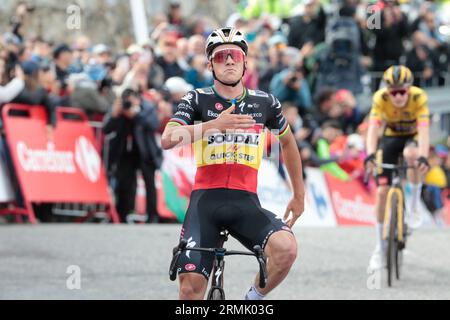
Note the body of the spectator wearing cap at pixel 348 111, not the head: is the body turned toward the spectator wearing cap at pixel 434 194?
no

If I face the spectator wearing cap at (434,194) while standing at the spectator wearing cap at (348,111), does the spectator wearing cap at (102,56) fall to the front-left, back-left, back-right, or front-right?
back-right

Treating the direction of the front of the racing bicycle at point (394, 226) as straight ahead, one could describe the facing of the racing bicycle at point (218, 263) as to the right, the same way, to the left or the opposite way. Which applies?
the same way

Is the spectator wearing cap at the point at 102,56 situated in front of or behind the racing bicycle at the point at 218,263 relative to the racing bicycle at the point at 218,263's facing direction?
behind

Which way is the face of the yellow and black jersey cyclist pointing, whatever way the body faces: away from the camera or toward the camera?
toward the camera

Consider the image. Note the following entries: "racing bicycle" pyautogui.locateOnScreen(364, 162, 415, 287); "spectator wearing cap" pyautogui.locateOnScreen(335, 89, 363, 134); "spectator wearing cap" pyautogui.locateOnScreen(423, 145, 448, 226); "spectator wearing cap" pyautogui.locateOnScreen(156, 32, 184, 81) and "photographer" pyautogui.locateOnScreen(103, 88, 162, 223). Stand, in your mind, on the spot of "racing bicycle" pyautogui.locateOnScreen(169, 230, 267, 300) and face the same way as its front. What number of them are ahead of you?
0

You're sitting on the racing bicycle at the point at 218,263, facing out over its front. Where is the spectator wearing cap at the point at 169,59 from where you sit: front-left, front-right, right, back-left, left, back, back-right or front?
back

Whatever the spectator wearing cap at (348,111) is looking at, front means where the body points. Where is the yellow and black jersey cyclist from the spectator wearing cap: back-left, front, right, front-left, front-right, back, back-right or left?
front-left

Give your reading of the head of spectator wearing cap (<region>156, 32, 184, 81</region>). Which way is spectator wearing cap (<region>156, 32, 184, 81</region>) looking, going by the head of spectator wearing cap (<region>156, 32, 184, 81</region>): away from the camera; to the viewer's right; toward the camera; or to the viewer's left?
toward the camera

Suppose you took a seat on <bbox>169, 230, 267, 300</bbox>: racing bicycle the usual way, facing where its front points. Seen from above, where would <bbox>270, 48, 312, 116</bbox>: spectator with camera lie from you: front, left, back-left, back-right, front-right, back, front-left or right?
back

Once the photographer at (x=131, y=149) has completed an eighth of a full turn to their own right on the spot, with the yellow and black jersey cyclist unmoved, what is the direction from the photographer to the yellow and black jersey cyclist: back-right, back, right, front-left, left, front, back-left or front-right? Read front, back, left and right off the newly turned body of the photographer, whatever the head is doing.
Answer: left

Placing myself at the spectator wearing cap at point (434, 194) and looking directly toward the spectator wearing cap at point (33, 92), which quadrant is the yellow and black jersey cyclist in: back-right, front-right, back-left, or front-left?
front-left

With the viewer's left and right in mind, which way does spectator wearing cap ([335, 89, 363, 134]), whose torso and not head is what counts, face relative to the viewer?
facing the viewer and to the left of the viewer

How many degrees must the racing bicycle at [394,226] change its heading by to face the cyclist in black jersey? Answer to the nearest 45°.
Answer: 0° — it already faces them

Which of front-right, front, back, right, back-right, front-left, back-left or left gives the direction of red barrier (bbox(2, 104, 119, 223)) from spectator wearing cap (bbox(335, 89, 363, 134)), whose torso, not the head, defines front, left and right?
front

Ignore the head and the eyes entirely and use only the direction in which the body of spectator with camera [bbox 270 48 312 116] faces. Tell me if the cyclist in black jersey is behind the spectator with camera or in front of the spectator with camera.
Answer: in front

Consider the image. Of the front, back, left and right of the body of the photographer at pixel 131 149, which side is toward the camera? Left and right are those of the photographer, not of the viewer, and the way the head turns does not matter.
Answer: front
